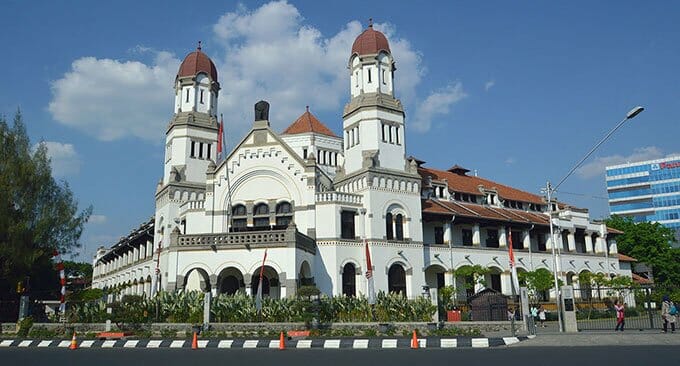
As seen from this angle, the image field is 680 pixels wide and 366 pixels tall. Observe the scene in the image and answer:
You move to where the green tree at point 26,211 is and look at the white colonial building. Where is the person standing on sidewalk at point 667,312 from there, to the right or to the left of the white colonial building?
right

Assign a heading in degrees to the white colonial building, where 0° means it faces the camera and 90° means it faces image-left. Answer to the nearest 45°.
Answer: approximately 45°

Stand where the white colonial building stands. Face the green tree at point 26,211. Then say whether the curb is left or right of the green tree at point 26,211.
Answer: left

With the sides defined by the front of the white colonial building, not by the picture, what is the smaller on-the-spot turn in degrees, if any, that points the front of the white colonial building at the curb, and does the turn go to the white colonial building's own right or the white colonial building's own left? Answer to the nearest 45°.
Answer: approximately 45° to the white colonial building's own left
